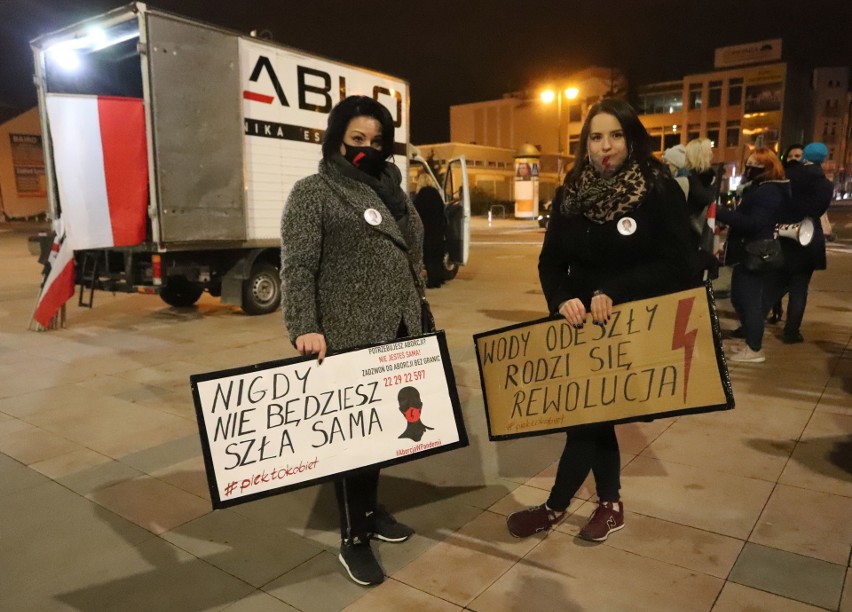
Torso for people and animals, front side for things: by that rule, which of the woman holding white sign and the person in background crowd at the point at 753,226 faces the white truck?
the person in background crowd

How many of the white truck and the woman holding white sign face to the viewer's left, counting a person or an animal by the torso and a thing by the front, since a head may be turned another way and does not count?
0

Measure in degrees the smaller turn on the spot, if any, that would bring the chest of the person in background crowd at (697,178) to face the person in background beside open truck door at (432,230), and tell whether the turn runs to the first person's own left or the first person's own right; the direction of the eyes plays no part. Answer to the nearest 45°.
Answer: approximately 45° to the first person's own left

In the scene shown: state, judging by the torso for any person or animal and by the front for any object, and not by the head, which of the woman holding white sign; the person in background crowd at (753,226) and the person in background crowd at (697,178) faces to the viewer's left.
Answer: the person in background crowd at (753,226)

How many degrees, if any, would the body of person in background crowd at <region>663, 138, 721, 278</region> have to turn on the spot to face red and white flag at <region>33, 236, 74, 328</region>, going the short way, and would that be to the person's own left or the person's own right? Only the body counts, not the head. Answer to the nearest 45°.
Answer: approximately 90° to the person's own left

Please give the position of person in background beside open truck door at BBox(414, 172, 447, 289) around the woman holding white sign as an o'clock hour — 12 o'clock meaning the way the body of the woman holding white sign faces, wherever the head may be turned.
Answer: The person in background beside open truck door is roughly at 8 o'clock from the woman holding white sign.

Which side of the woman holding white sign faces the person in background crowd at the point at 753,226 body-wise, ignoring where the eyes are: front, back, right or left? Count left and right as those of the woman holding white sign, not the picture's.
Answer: left

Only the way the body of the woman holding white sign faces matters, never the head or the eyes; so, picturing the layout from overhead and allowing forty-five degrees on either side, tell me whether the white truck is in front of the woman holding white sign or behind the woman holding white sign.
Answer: behind

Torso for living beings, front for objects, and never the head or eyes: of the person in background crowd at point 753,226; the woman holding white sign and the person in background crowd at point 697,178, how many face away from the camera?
1

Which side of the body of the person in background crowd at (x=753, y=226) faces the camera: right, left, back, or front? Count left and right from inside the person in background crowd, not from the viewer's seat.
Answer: left

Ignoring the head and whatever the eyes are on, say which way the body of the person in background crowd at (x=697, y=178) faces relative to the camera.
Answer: away from the camera

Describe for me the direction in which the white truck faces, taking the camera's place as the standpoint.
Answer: facing away from the viewer and to the right of the viewer

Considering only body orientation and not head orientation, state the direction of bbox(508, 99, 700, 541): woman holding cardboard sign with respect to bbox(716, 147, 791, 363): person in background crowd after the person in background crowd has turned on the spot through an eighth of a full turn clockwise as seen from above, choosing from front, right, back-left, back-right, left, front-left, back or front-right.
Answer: back-left

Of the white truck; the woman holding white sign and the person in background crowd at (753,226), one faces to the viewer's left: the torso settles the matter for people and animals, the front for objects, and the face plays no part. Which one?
the person in background crowd
